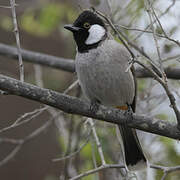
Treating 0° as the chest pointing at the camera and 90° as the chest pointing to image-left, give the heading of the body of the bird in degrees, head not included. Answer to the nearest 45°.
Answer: approximately 45°

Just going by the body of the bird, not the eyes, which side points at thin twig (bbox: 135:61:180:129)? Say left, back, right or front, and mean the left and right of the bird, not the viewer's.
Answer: left
